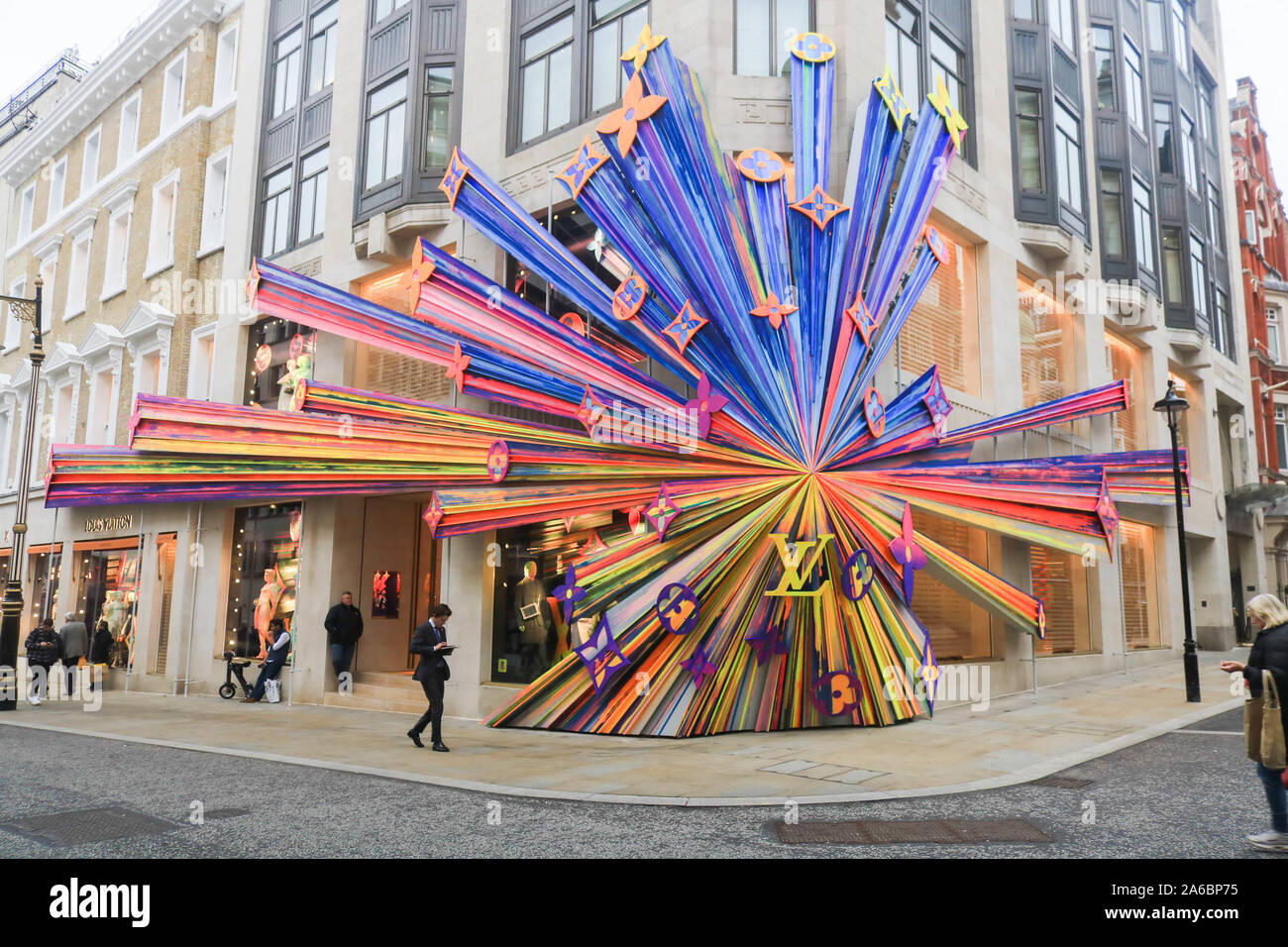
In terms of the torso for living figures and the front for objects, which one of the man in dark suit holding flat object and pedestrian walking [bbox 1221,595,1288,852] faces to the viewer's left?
the pedestrian walking

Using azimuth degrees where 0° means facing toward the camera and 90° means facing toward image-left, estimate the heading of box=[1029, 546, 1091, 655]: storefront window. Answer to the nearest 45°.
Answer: approximately 315°

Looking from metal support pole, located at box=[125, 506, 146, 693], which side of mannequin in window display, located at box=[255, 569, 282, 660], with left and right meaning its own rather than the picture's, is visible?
right

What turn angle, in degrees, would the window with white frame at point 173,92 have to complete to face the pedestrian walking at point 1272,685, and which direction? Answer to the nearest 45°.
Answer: approximately 45° to its left

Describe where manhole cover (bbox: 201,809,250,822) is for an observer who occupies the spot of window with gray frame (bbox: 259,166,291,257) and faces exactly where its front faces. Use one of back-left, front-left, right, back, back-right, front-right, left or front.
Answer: front-left

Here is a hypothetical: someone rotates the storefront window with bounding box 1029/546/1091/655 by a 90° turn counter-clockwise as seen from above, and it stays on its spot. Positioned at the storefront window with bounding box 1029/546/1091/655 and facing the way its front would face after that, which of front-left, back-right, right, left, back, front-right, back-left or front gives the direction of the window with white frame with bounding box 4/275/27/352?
back-left

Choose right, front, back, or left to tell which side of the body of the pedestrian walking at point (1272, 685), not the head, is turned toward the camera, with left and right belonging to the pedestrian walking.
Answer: left

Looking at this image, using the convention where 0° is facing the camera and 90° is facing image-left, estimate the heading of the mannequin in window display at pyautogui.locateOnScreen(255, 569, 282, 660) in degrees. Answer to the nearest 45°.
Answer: approximately 45°

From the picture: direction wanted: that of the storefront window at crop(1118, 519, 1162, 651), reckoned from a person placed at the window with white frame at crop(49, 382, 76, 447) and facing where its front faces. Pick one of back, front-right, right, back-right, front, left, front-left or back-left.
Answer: left
